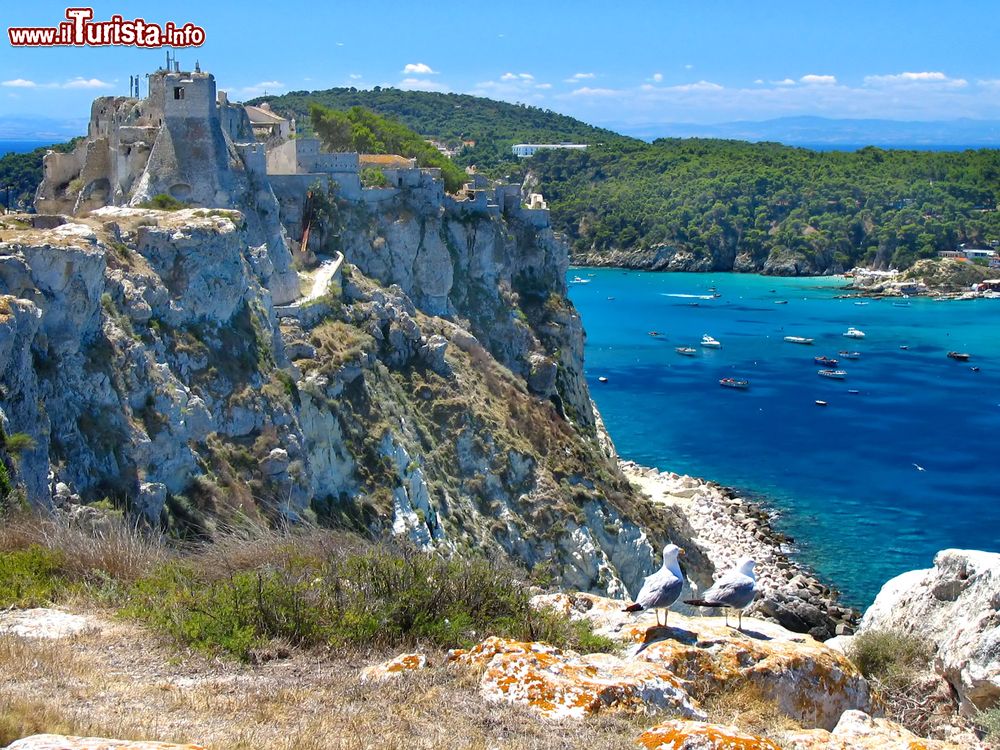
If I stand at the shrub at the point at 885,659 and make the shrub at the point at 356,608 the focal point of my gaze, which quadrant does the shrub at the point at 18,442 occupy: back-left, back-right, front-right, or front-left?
front-right

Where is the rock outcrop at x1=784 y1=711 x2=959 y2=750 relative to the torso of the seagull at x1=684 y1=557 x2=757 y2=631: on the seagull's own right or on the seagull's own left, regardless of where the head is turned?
on the seagull's own right

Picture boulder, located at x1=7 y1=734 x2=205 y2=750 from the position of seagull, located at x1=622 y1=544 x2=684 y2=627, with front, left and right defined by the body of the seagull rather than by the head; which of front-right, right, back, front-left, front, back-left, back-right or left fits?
back-right

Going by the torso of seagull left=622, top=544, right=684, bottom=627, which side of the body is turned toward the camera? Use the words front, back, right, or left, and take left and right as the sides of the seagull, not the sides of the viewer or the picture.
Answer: right

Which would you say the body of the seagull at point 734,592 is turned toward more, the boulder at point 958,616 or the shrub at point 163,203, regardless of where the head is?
the boulder

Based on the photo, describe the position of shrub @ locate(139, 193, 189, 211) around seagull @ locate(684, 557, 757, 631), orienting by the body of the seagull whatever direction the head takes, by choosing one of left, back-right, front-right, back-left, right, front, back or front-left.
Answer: back-left

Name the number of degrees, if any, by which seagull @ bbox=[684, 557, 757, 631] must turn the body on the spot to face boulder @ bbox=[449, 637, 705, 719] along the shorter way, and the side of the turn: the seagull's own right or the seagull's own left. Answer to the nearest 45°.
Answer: approximately 135° to the seagull's own right

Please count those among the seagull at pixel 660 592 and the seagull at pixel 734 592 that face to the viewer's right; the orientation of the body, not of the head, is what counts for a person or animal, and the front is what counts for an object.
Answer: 2

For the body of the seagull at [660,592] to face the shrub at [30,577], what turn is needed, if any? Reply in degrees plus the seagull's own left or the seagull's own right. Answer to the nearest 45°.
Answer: approximately 180°

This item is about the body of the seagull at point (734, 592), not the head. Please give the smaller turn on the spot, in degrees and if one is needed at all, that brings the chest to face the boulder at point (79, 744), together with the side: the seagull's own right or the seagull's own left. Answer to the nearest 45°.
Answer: approximately 135° to the seagull's own right

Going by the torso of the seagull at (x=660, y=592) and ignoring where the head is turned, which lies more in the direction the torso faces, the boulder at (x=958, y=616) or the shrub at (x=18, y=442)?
the boulder

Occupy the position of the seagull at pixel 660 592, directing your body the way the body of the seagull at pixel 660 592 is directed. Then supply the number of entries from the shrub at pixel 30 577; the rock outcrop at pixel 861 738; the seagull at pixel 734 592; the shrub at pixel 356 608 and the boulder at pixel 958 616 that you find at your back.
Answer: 2

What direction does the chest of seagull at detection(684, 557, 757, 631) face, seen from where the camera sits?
to the viewer's right
